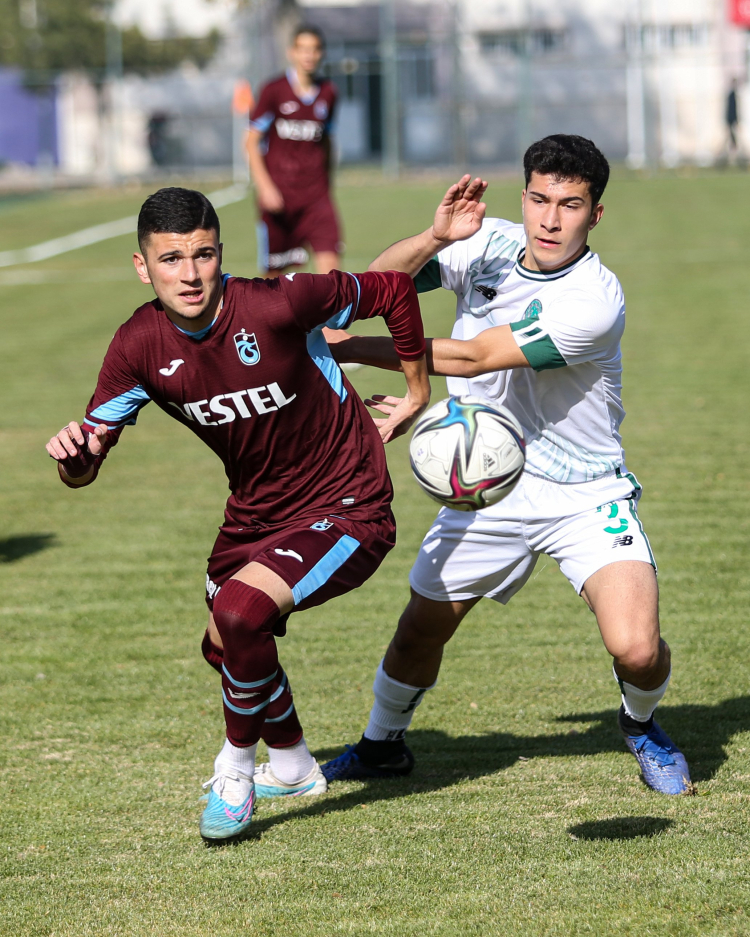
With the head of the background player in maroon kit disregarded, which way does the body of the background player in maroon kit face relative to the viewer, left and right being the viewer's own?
facing the viewer and to the right of the viewer

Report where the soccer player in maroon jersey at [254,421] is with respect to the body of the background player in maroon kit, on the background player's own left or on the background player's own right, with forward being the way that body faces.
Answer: on the background player's own right

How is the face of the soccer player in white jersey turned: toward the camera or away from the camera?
toward the camera

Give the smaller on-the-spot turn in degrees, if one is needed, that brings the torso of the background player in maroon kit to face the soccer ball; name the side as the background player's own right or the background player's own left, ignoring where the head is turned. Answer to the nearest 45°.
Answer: approximately 45° to the background player's own right

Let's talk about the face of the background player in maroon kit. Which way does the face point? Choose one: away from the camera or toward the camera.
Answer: toward the camera

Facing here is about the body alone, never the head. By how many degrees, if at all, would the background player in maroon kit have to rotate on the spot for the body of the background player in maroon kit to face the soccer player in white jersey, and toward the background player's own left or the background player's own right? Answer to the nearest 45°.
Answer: approximately 45° to the background player's own right
